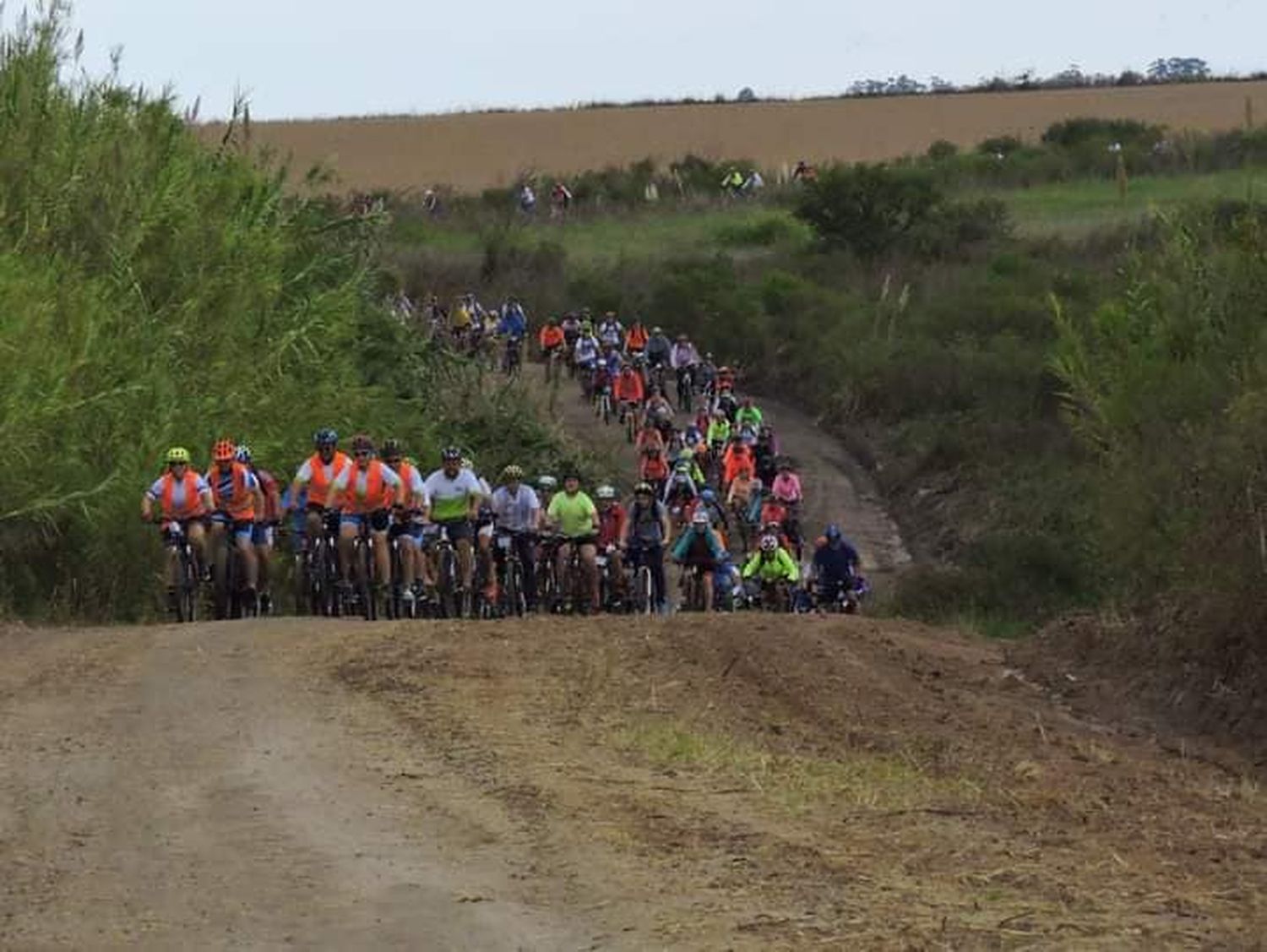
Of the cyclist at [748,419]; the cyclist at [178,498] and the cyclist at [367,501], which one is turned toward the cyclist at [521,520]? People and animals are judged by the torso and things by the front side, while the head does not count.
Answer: the cyclist at [748,419]

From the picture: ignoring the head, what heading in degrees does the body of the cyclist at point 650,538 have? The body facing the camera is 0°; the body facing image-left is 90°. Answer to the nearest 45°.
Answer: approximately 0°

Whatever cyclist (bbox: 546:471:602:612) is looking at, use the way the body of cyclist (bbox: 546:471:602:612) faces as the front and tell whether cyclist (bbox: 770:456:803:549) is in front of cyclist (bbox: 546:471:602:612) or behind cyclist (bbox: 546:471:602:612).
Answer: behind

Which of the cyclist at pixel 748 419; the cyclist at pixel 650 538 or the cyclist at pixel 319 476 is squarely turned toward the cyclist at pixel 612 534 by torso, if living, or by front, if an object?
the cyclist at pixel 748 419

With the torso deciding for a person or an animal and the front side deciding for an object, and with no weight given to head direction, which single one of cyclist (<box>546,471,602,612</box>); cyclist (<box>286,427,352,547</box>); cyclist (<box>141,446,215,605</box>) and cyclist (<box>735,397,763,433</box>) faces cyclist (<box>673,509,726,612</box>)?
cyclist (<box>735,397,763,433</box>)

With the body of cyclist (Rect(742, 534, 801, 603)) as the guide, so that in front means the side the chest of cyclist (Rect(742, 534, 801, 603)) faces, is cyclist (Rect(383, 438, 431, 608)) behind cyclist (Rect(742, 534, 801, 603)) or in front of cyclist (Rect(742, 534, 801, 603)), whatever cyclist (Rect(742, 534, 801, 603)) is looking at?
in front
